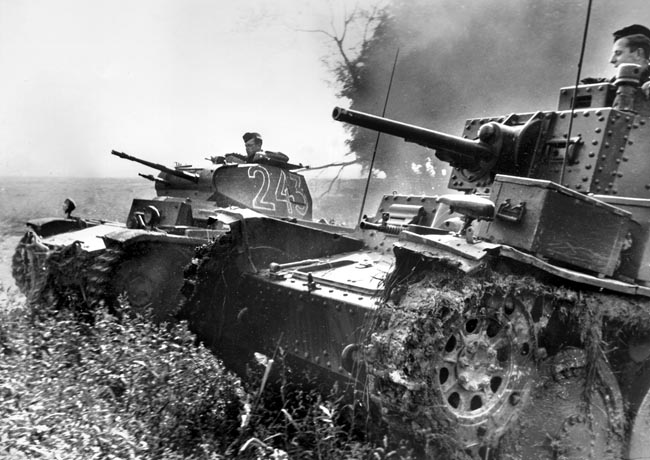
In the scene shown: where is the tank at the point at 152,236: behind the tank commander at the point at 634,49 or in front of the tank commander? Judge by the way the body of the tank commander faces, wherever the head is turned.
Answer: in front

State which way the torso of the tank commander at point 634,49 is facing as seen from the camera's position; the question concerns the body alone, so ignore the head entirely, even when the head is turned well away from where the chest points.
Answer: to the viewer's left

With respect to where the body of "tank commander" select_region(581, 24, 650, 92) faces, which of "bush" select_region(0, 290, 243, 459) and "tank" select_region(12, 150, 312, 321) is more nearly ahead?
the tank
